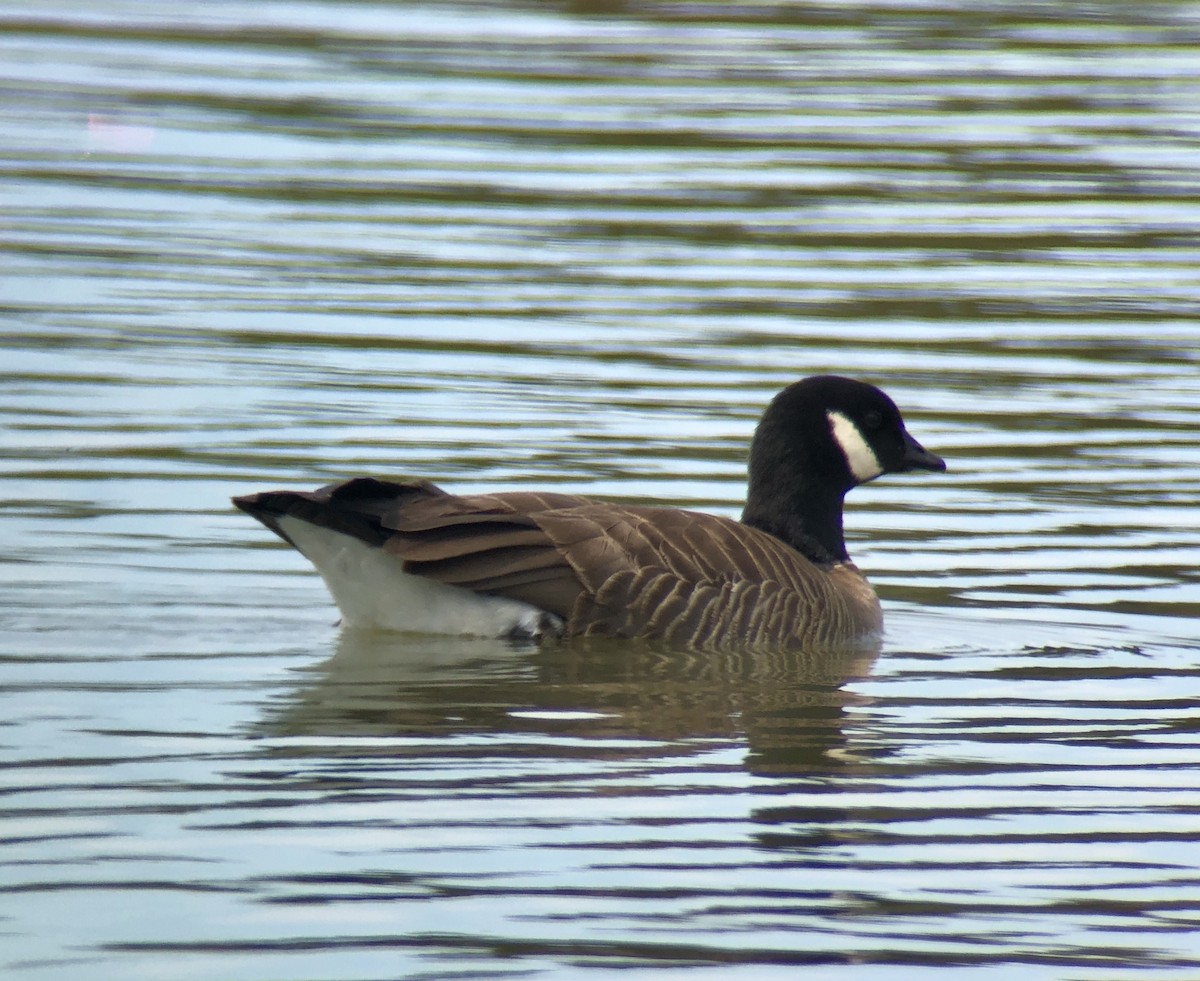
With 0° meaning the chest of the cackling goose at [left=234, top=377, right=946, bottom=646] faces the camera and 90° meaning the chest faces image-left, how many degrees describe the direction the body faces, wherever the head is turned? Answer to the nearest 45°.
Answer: approximately 270°
